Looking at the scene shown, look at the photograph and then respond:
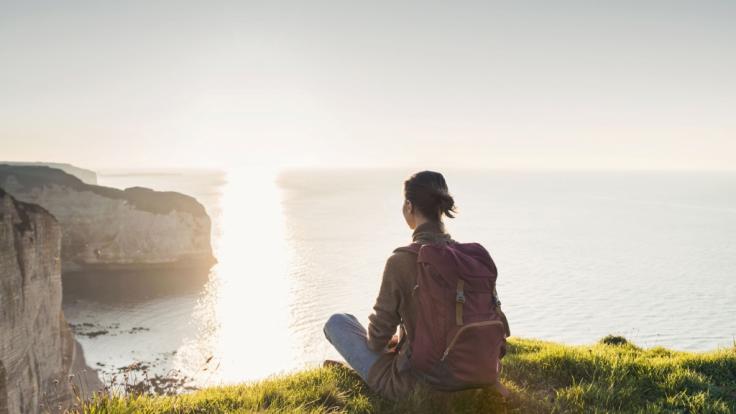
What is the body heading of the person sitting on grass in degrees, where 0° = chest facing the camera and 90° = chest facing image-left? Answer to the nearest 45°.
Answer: approximately 135°

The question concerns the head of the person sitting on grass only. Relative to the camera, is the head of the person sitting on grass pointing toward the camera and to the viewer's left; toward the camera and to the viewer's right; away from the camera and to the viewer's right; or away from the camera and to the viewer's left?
away from the camera and to the viewer's left

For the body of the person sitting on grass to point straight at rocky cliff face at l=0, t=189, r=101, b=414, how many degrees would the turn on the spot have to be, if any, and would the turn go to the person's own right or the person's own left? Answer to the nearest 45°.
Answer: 0° — they already face it
